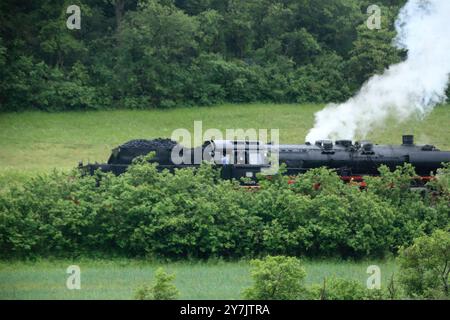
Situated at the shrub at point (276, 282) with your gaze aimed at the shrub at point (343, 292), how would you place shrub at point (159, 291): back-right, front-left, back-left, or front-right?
back-right

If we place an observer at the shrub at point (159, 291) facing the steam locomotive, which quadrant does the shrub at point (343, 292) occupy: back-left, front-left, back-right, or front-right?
front-right

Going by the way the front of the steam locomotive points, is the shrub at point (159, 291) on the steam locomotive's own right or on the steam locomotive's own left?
on the steam locomotive's own right

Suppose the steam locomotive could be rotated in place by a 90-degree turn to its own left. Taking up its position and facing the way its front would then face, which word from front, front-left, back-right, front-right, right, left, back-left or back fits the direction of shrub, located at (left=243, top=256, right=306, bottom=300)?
back

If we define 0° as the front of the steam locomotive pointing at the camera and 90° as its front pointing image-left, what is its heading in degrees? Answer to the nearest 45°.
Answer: approximately 270°

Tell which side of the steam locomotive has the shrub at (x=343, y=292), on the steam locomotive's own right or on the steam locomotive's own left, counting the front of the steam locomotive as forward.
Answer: on the steam locomotive's own right

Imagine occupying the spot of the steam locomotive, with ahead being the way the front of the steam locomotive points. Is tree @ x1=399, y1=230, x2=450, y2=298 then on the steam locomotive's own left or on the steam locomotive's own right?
on the steam locomotive's own right
